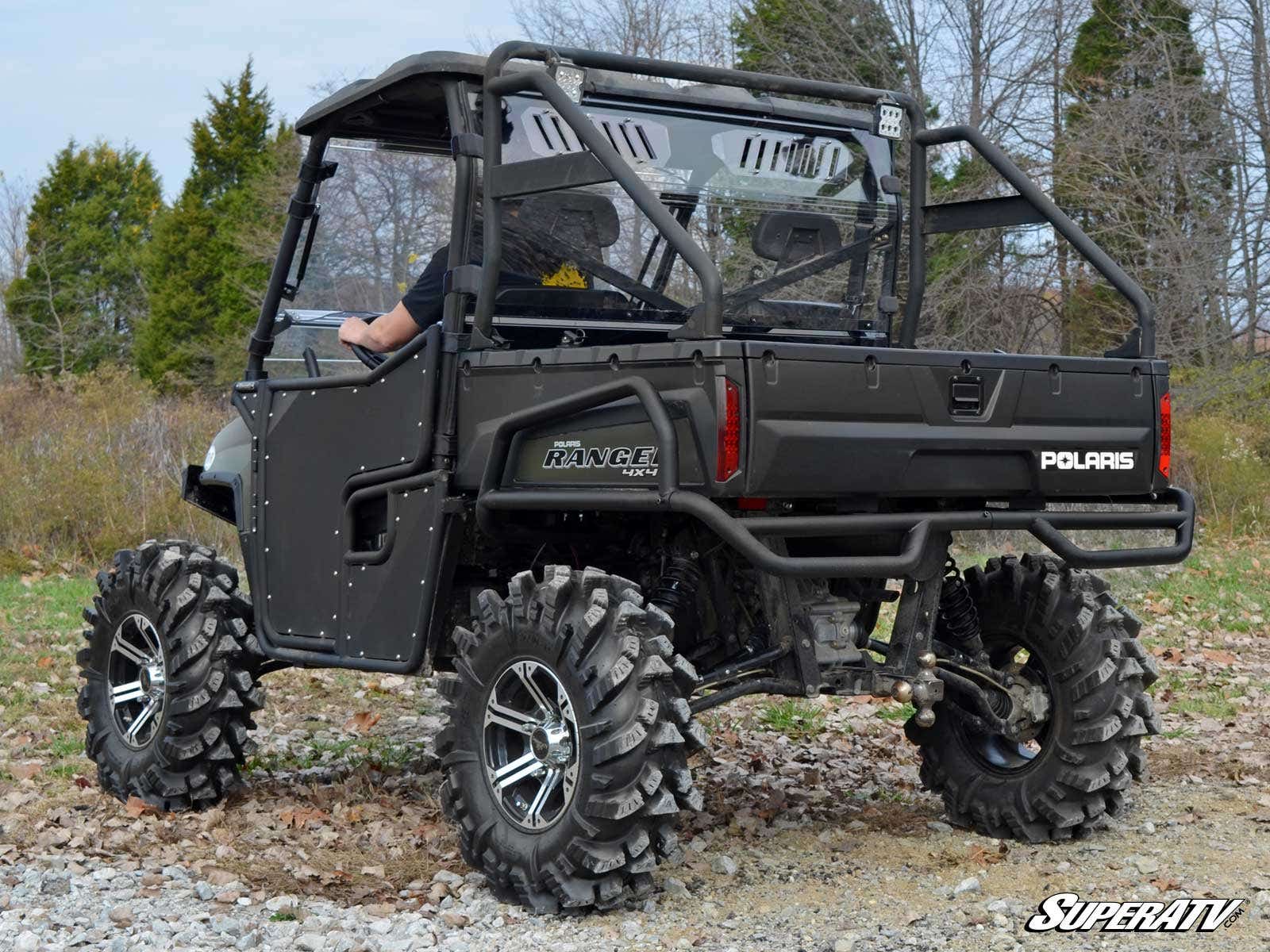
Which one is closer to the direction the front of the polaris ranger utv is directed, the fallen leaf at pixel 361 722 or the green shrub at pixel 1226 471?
the fallen leaf

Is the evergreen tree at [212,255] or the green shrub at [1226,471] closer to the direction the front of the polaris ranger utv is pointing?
the evergreen tree

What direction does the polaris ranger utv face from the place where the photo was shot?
facing away from the viewer and to the left of the viewer

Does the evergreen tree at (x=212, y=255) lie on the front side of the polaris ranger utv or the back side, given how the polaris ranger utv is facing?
on the front side

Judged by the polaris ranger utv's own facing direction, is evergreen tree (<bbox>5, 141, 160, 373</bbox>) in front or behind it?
in front

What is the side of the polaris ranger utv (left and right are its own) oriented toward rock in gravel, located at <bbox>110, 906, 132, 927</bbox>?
left

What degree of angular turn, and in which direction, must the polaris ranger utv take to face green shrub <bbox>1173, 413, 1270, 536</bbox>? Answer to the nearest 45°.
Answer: approximately 90° to its right
